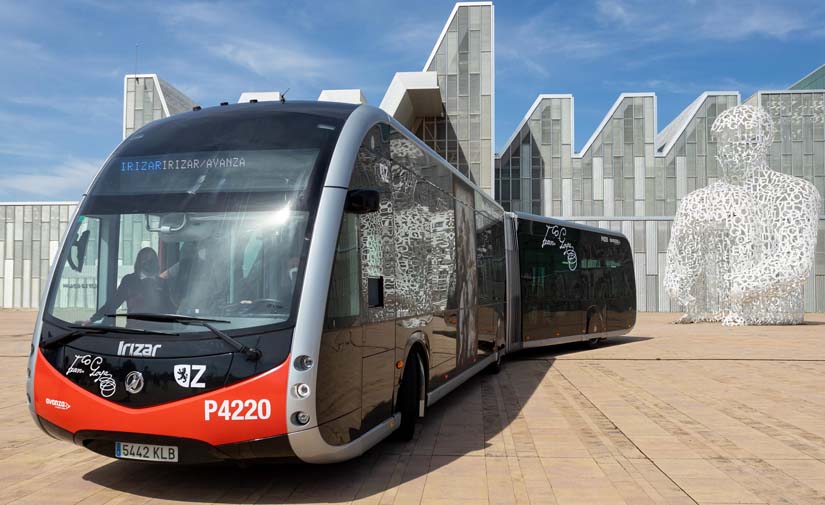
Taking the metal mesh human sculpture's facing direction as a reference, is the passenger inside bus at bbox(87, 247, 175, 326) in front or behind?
in front

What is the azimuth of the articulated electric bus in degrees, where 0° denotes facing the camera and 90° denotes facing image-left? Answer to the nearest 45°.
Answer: approximately 45°

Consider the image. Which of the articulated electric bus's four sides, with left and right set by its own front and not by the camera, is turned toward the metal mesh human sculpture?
back

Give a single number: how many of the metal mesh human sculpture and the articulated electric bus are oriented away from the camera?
0

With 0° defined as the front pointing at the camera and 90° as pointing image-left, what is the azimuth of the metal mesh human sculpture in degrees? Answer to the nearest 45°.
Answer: approximately 45°
